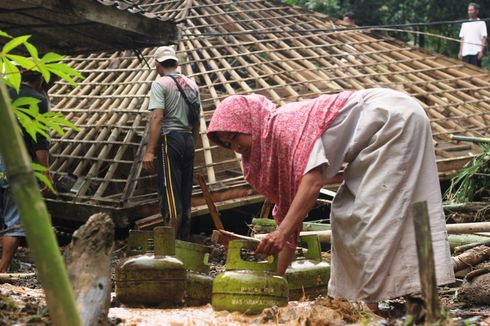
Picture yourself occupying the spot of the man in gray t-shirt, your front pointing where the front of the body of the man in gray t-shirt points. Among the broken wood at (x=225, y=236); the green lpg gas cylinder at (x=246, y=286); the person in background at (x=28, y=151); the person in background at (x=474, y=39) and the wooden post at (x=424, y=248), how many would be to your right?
1

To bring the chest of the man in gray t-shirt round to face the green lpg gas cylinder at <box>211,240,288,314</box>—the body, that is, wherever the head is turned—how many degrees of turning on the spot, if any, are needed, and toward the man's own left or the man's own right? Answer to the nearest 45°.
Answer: approximately 135° to the man's own left

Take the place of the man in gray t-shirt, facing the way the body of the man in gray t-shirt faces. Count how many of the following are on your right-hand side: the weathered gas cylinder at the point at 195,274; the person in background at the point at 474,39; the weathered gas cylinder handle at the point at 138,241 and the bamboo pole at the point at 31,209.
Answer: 1
